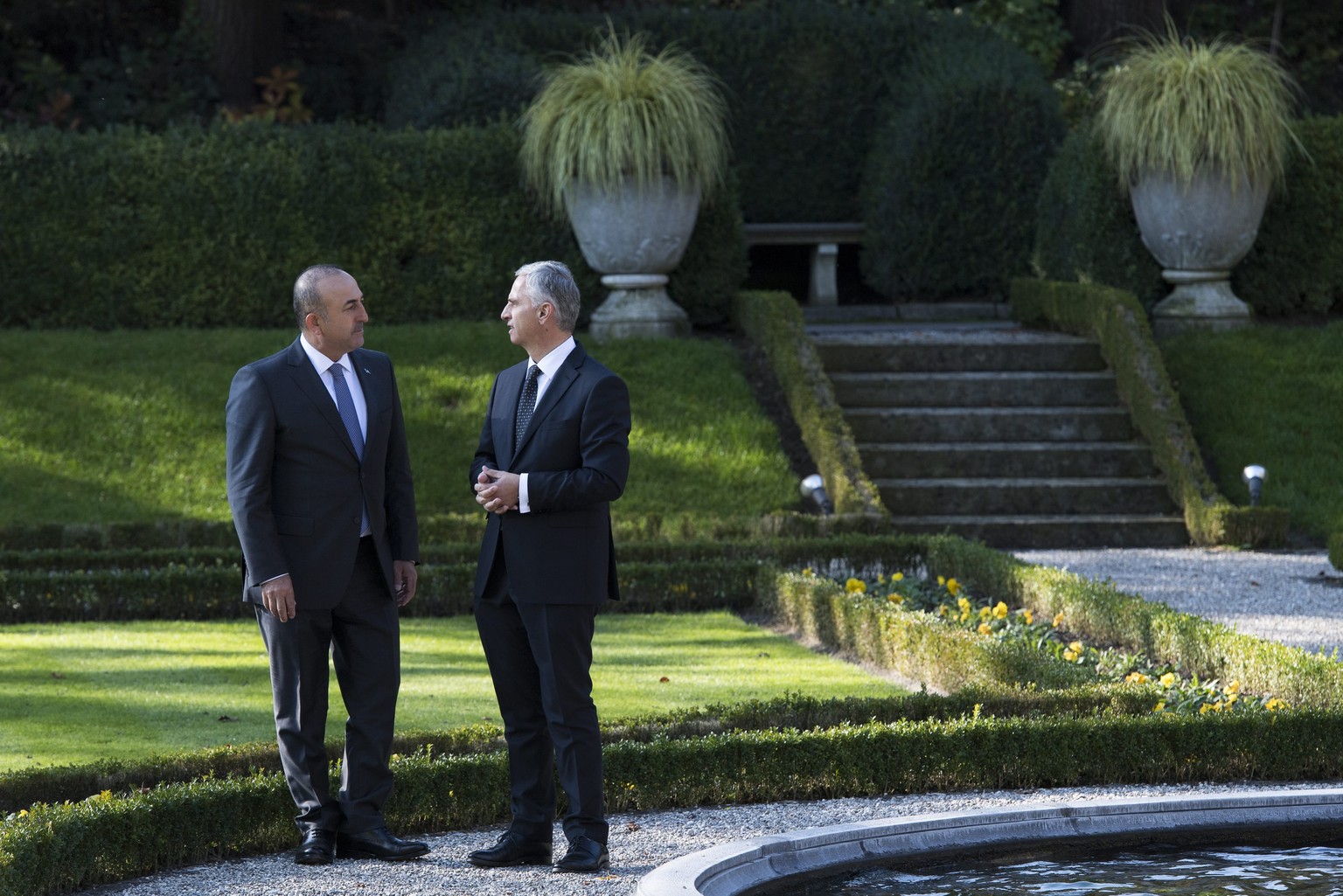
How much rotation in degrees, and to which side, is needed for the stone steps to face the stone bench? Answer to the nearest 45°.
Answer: approximately 180°

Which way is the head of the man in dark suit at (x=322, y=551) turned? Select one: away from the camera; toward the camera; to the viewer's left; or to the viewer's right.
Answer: to the viewer's right

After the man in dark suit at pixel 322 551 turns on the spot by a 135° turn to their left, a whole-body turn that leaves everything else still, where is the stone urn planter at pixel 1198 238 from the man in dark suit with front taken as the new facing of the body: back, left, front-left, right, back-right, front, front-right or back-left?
front-right

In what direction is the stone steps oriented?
toward the camera

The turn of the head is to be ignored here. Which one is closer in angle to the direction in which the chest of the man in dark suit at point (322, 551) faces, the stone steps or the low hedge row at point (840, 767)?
the low hedge row

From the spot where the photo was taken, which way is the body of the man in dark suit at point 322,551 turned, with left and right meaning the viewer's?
facing the viewer and to the right of the viewer

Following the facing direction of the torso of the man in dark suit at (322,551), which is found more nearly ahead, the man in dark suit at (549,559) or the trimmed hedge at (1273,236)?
the man in dark suit

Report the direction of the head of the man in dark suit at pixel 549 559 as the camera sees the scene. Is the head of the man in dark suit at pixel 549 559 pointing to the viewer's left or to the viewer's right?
to the viewer's left

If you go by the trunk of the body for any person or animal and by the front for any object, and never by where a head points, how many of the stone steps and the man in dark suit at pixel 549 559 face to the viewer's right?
0

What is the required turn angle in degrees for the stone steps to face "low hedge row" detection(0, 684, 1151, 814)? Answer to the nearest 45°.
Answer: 0° — it already faces it

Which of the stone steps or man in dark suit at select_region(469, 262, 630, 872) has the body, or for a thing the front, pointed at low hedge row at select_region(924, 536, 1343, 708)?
the stone steps

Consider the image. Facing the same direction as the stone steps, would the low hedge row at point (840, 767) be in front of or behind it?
in front

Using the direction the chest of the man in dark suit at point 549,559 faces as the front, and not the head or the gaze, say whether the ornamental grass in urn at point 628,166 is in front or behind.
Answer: behind
